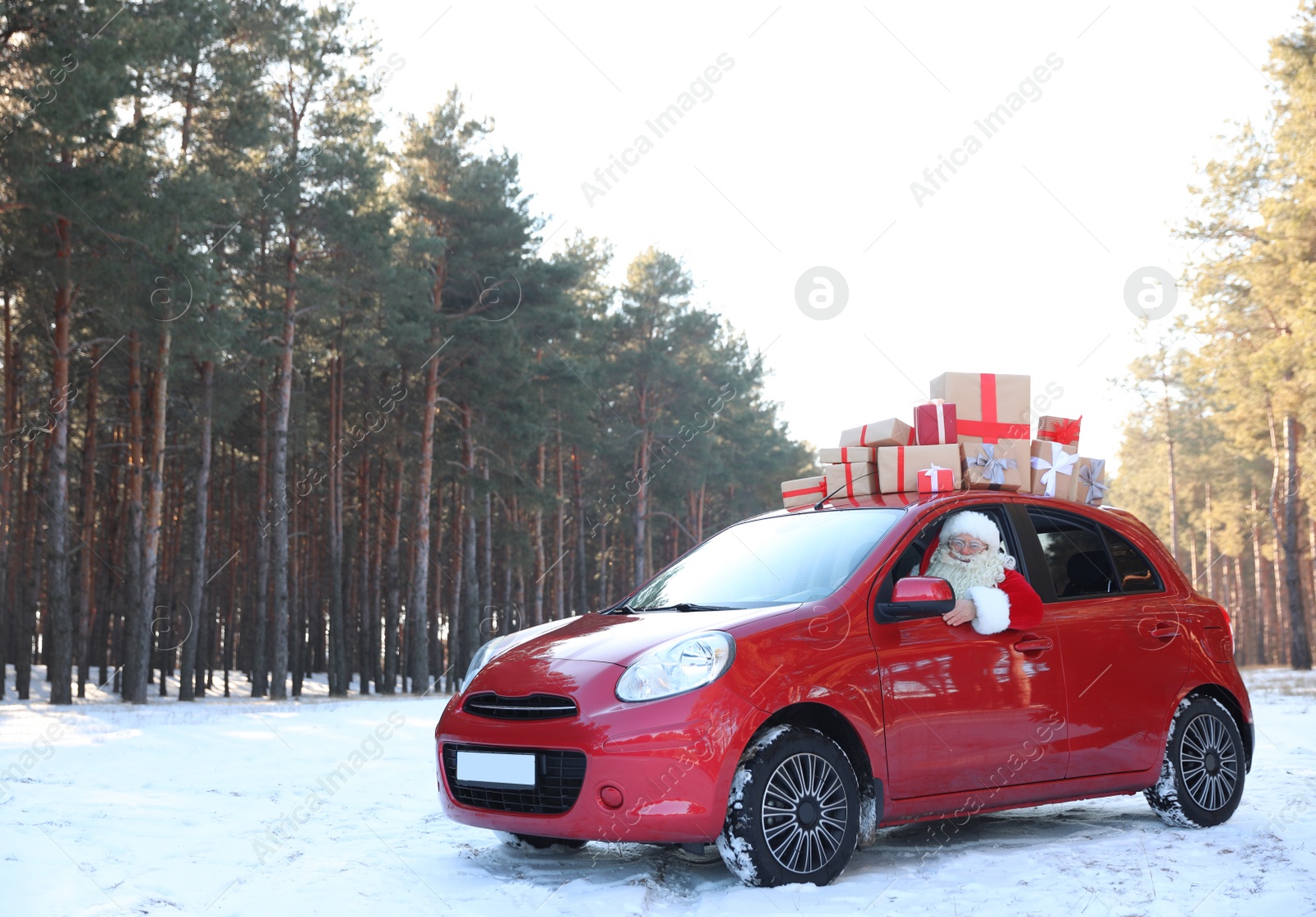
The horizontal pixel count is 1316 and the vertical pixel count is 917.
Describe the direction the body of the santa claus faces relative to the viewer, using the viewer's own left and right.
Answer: facing the viewer and to the left of the viewer

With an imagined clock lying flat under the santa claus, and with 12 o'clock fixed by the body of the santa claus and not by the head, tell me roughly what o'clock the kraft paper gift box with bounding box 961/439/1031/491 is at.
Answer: The kraft paper gift box is roughly at 5 o'clock from the santa claus.

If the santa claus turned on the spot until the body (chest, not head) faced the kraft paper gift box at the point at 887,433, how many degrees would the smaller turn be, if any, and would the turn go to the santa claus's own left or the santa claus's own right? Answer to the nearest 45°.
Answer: approximately 90° to the santa claus's own right

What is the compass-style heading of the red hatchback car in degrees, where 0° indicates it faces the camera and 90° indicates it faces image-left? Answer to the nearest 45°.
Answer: approximately 45°

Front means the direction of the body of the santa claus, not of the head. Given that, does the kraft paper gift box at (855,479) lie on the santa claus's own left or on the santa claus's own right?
on the santa claus's own right
